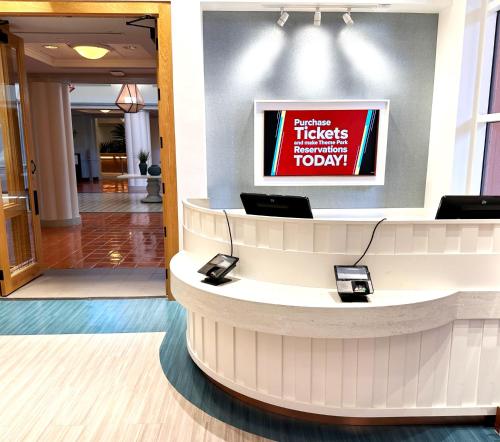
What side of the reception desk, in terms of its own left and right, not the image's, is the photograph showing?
front

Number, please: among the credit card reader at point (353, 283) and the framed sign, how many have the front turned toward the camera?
2

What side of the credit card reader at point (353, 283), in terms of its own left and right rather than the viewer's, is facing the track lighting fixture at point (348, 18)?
back

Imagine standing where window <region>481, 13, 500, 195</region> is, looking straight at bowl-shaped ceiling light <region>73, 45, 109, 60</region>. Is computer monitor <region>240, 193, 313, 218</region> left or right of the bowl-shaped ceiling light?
left

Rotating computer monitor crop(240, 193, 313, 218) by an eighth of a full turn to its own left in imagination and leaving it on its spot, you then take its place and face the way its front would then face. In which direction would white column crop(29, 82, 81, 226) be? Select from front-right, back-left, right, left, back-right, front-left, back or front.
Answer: front

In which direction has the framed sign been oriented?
toward the camera

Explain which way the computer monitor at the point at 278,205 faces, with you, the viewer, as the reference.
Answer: facing away from the viewer

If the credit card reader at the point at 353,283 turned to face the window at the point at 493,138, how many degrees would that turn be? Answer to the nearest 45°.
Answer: approximately 135° to its left

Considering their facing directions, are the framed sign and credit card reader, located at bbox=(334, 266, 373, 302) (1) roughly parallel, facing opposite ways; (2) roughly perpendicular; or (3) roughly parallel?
roughly parallel

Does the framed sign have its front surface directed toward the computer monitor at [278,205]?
yes

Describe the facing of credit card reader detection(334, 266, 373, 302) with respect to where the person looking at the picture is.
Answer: facing the viewer

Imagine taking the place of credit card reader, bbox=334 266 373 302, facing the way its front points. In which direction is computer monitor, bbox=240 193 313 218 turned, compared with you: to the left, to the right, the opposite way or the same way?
the opposite way

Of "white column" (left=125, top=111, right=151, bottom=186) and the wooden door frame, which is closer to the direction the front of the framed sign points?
the wooden door frame

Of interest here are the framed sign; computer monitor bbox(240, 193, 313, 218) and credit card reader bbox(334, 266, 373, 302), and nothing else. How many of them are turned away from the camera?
1
